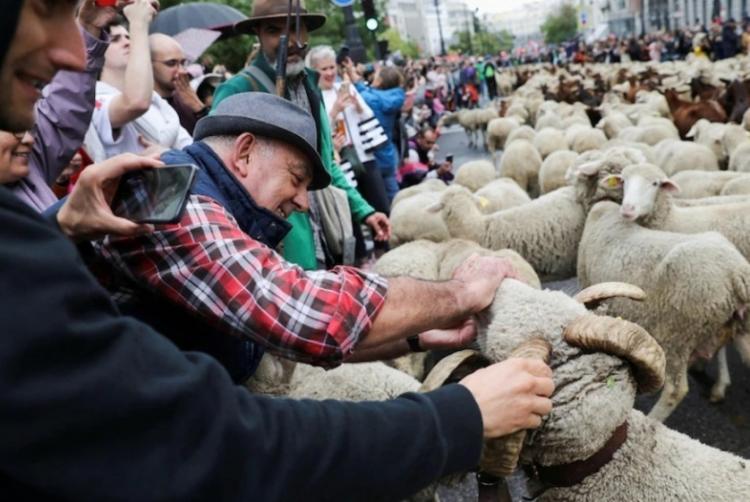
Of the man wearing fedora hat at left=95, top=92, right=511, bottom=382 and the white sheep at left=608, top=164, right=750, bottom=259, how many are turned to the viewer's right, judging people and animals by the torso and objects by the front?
1

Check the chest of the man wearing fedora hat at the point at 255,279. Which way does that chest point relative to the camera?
to the viewer's right

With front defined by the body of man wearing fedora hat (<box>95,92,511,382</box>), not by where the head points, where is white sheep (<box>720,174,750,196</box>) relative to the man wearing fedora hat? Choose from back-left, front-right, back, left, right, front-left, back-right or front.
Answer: front-left

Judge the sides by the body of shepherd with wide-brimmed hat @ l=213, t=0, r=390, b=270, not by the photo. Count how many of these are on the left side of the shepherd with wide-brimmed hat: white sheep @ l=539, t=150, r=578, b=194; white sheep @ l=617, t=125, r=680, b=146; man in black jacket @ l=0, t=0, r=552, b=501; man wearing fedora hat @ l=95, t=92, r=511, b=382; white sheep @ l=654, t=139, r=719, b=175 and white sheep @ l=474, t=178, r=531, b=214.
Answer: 4

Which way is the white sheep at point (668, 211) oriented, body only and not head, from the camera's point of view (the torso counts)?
to the viewer's left

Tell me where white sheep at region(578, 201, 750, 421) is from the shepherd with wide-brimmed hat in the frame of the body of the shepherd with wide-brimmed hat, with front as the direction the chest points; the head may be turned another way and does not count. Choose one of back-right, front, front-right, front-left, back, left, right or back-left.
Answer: front-left

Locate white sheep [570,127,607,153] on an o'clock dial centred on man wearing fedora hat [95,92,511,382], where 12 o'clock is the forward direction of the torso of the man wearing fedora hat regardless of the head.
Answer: The white sheep is roughly at 10 o'clock from the man wearing fedora hat.

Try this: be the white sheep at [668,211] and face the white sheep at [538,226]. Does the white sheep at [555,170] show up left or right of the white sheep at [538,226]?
right
